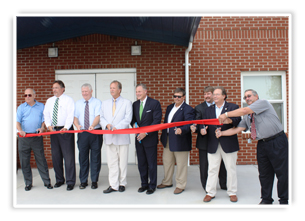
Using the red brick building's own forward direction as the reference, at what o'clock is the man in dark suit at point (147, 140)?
The man in dark suit is roughly at 1 o'clock from the red brick building.

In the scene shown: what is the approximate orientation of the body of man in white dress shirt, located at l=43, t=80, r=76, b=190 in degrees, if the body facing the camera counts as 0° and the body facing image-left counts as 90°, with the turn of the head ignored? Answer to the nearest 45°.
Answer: approximately 45°

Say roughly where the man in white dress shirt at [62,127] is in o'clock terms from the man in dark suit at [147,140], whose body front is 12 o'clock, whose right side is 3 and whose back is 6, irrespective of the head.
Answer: The man in white dress shirt is roughly at 2 o'clock from the man in dark suit.

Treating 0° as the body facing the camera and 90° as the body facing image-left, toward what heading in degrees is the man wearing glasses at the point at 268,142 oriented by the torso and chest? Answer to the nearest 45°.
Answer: approximately 45°

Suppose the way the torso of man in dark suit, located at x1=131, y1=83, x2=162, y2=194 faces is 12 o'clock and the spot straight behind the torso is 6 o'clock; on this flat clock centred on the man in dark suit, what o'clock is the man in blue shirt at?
The man in blue shirt is roughly at 2 o'clock from the man in dark suit.

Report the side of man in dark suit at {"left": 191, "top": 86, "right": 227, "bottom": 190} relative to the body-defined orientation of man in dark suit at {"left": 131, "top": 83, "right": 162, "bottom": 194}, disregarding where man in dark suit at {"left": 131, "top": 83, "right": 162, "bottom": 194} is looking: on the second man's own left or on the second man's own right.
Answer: on the second man's own left

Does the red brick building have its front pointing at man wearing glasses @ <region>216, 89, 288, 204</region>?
yes

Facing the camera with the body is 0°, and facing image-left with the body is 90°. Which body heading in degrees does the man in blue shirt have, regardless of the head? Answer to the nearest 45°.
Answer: approximately 0°

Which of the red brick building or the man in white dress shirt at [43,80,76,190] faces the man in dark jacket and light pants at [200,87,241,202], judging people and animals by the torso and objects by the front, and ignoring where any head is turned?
the red brick building

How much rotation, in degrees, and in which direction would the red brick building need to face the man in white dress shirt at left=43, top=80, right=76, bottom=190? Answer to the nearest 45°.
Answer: approximately 45° to its right

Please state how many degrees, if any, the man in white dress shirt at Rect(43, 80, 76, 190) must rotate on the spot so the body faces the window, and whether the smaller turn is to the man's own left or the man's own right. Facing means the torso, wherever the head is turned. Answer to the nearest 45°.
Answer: approximately 135° to the man's own left

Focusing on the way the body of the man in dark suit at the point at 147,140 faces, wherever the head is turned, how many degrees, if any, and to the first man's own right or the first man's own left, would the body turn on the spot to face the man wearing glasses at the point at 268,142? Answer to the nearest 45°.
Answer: approximately 90° to the first man's own left
